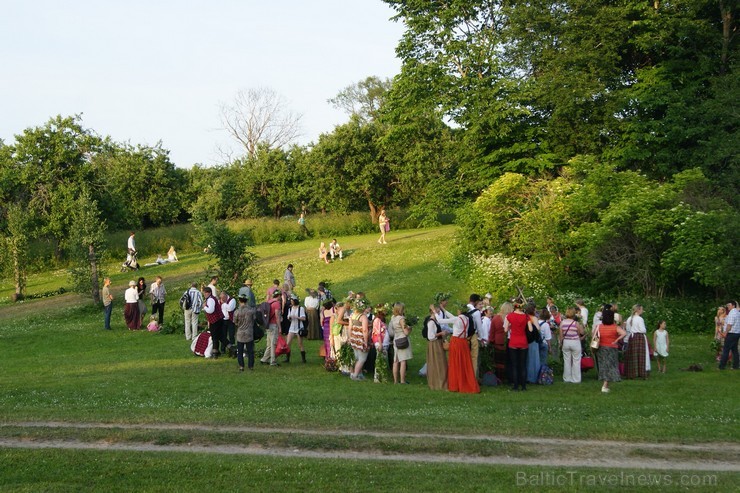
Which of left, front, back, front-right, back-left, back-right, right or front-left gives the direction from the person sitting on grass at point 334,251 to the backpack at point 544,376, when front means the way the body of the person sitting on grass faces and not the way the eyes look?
front

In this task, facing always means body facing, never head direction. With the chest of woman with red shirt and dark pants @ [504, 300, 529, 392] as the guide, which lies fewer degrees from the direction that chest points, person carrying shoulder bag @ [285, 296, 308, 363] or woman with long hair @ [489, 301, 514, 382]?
the woman with long hair

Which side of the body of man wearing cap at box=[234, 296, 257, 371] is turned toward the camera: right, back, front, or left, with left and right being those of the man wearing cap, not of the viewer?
back

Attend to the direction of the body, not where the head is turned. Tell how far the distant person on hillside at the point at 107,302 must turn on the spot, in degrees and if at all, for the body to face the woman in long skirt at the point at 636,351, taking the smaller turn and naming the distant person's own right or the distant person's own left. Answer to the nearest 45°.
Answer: approximately 45° to the distant person's own right

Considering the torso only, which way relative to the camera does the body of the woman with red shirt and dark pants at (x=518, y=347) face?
away from the camera

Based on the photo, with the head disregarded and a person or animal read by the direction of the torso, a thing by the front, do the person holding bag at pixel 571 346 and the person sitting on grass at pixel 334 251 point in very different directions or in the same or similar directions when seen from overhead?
very different directions

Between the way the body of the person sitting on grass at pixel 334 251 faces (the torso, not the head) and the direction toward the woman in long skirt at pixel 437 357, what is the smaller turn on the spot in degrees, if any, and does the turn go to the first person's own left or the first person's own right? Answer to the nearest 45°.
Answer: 0° — they already face them

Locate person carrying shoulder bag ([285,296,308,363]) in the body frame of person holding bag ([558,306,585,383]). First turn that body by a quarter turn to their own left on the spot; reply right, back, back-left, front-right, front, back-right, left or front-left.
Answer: front

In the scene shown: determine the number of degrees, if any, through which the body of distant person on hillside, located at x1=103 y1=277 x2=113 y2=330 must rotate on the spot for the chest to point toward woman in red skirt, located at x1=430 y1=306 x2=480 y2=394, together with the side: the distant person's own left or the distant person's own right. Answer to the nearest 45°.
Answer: approximately 45° to the distant person's own right

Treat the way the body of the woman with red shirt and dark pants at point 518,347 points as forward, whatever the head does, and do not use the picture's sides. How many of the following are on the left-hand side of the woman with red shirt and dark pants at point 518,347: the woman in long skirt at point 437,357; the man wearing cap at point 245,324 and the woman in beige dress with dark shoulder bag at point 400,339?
3

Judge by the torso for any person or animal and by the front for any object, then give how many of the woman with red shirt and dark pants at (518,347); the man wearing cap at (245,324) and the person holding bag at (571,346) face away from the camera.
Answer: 3

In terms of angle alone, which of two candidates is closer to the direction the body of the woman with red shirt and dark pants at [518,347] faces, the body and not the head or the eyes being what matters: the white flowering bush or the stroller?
the white flowering bush

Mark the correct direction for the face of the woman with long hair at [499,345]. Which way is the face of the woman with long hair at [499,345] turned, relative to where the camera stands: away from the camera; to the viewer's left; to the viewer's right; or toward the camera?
away from the camera

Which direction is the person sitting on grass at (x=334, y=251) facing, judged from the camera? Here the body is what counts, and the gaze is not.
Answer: toward the camera

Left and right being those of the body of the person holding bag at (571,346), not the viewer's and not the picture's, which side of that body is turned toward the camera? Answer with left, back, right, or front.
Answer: back
